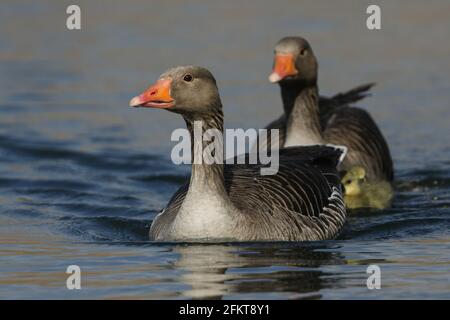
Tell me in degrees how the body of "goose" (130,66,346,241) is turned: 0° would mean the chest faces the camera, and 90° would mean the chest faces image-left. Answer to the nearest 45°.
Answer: approximately 45°

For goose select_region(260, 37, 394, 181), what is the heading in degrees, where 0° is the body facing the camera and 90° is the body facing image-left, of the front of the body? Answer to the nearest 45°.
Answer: approximately 45°

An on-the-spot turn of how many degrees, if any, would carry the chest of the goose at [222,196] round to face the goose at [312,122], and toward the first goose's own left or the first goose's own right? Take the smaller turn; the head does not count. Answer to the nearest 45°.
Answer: approximately 135° to the first goose's own right

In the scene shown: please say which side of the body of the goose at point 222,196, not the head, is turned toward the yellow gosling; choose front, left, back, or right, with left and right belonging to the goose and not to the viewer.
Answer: back

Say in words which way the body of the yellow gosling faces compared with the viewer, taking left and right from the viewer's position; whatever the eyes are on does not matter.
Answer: facing to the left of the viewer
